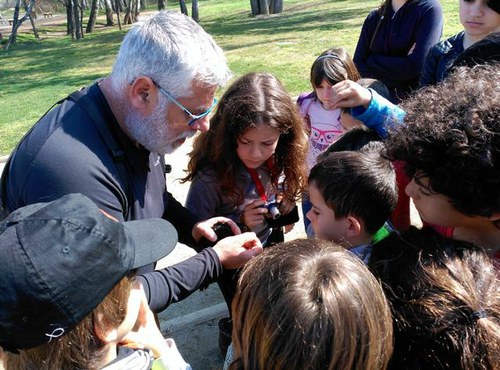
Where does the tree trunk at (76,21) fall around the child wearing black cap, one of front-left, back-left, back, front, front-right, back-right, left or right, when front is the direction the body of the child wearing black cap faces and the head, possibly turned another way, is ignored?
front-left

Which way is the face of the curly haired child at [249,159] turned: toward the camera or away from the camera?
toward the camera

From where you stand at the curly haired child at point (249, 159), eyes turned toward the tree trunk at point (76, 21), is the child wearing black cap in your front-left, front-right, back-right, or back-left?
back-left

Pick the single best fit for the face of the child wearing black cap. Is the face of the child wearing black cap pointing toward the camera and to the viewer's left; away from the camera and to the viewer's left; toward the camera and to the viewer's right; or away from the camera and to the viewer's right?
away from the camera and to the viewer's right

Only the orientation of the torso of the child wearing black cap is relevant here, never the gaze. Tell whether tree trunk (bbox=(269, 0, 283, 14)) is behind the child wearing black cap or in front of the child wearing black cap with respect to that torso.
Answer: in front

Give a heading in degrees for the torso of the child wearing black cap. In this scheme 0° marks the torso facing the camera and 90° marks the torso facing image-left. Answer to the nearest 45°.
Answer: approximately 225°

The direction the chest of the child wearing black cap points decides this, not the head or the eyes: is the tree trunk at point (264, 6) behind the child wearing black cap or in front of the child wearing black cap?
in front
